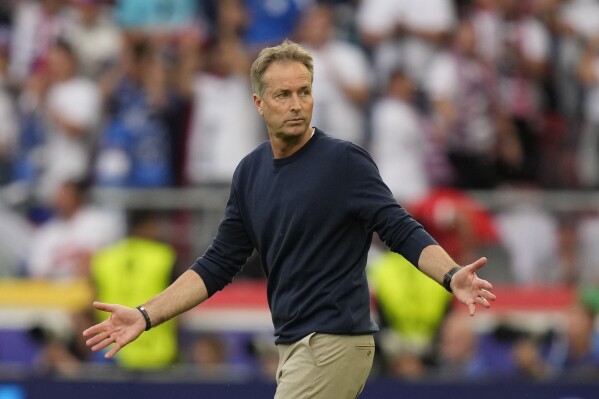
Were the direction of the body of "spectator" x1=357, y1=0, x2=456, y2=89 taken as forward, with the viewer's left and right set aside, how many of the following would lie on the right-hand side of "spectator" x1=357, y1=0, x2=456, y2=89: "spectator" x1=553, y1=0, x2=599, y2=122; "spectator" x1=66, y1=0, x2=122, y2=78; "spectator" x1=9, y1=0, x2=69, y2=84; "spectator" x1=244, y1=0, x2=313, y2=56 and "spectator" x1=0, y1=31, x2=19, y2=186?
4

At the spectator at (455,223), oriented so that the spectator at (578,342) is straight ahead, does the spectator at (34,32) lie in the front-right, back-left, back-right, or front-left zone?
back-right

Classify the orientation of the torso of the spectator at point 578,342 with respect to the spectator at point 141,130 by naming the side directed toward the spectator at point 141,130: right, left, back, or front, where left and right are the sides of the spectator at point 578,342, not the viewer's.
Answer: right

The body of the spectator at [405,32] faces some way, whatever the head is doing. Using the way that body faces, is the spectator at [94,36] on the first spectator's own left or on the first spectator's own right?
on the first spectator's own right

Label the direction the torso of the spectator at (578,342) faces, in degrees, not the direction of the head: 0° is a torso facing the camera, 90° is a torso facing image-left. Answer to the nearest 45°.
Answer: approximately 0°

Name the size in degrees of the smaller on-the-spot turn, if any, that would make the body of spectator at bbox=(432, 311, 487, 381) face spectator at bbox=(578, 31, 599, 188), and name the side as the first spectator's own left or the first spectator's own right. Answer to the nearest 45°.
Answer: approximately 135° to the first spectator's own left

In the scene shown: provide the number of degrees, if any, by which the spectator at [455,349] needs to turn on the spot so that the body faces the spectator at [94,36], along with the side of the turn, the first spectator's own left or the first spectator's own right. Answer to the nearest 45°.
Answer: approximately 135° to the first spectator's own right

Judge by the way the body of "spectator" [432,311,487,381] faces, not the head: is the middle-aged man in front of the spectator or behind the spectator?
in front

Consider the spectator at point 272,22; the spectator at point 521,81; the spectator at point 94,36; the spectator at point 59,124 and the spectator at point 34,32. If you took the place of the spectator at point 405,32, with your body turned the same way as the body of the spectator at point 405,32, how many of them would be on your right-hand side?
4

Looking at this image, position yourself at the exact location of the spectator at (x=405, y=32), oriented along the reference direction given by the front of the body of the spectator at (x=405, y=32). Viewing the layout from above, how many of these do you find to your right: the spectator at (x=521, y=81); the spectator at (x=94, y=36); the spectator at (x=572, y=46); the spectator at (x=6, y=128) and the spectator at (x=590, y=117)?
2

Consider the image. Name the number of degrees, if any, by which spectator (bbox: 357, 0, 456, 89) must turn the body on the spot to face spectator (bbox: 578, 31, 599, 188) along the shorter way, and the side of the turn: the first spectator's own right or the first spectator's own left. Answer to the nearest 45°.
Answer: approximately 90° to the first spectator's own left
